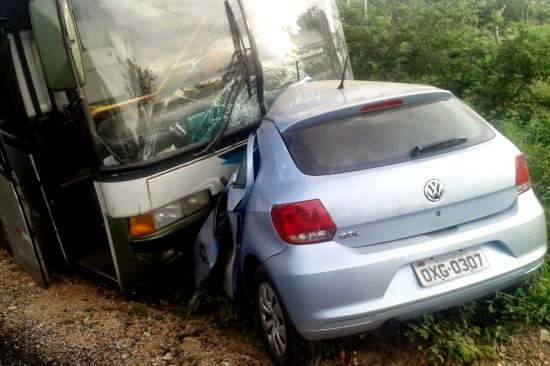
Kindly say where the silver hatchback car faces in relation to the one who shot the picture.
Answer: facing away from the viewer and to the left of the viewer

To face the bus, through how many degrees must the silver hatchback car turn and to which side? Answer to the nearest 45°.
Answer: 0° — it already faces it

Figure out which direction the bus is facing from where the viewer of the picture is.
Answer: facing the viewer and to the right of the viewer

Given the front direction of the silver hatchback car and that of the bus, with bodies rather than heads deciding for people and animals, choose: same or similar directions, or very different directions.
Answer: very different directions

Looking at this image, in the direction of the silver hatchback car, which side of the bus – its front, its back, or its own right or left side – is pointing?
front
